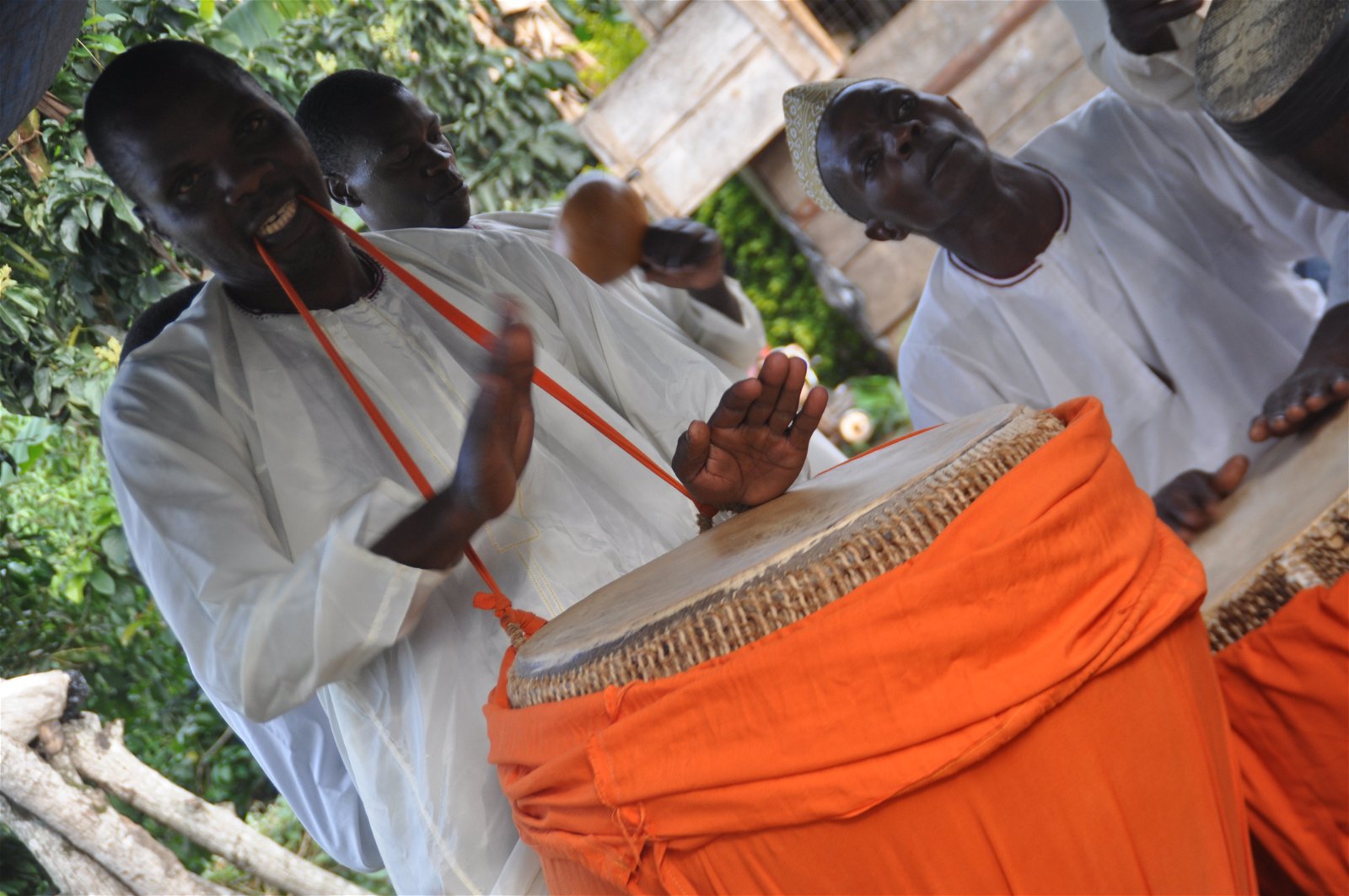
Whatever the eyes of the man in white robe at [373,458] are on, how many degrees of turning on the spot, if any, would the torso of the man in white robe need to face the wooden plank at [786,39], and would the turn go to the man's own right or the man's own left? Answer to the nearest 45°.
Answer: approximately 90° to the man's own left

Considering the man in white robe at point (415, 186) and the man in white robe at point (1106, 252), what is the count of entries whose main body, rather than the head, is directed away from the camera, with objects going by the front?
0

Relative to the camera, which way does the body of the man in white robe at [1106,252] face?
toward the camera

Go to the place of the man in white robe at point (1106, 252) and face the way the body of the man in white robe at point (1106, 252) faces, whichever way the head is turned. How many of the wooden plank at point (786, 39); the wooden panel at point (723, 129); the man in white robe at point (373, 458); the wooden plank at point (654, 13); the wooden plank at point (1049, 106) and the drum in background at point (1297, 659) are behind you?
4

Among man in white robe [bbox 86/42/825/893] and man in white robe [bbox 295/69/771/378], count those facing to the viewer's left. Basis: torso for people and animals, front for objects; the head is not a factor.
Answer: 0

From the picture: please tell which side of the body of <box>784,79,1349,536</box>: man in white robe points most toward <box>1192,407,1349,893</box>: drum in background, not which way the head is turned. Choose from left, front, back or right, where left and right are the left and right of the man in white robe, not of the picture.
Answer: front

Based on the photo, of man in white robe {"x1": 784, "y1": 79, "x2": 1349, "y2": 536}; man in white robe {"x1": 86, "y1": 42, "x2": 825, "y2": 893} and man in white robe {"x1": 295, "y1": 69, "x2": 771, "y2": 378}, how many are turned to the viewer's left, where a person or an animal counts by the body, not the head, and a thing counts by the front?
0

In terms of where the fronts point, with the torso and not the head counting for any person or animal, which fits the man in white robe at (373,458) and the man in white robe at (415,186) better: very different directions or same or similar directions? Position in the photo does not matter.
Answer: same or similar directions

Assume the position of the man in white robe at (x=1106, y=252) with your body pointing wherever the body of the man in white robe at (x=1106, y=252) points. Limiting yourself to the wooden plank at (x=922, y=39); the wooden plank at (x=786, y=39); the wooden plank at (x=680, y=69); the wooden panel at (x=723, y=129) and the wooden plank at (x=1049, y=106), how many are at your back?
5

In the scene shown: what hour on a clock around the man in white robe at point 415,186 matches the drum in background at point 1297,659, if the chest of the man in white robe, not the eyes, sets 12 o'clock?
The drum in background is roughly at 1 o'clock from the man in white robe.

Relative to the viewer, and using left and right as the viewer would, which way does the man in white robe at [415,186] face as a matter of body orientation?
facing the viewer and to the right of the viewer

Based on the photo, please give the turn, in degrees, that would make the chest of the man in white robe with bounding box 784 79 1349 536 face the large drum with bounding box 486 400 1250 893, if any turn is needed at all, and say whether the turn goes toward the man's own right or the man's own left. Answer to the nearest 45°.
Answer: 0° — they already face it

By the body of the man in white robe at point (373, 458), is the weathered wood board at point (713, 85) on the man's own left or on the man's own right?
on the man's own left

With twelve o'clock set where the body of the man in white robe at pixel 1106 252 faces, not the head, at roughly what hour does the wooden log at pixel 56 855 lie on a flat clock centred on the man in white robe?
The wooden log is roughly at 2 o'clock from the man in white robe.

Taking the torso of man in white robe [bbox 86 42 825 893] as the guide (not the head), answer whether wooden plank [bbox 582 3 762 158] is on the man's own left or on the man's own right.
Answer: on the man's own left
